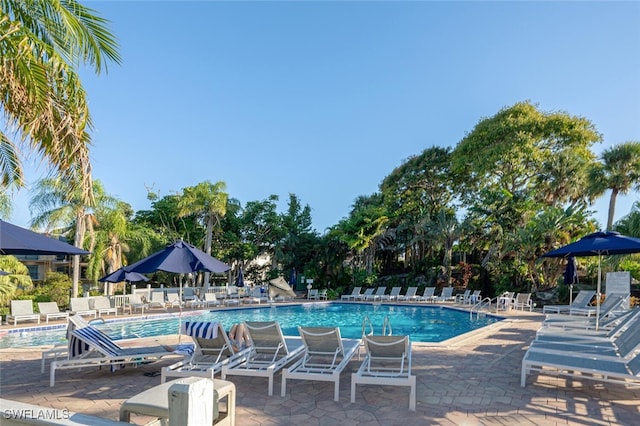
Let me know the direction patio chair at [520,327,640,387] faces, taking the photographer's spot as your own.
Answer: facing to the left of the viewer

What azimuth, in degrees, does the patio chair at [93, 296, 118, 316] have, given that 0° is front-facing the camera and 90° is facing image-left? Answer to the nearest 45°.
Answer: approximately 315°
